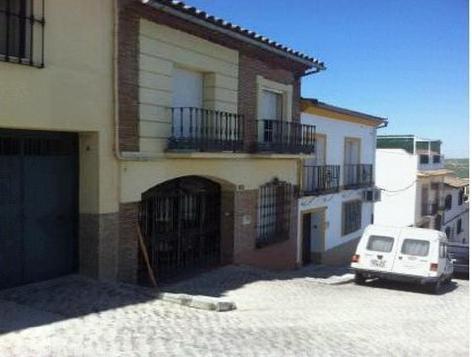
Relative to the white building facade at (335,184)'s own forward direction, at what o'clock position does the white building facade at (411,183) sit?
the white building facade at (411,183) is roughly at 8 o'clock from the white building facade at (335,184).

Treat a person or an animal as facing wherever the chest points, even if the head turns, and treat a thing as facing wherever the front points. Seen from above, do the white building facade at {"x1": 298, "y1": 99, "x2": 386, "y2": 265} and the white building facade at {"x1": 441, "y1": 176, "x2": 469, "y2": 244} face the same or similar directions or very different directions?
same or similar directions

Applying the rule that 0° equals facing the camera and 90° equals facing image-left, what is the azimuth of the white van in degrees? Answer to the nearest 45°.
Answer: approximately 180°

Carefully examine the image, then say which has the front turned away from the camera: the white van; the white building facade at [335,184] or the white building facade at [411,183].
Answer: the white van

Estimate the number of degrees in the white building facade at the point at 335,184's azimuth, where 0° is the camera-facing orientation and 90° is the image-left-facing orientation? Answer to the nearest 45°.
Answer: approximately 315°

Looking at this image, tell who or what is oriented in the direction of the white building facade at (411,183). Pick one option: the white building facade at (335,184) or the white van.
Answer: the white van

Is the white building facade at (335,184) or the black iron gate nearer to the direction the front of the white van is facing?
the white building facade

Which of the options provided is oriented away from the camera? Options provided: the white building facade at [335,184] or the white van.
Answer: the white van

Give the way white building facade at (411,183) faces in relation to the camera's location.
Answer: facing the viewer and to the right of the viewer

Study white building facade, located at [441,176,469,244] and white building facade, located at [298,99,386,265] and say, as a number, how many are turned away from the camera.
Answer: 0

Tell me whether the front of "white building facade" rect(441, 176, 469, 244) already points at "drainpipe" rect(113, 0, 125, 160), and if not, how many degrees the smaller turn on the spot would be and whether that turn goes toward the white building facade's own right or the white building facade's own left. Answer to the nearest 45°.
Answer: approximately 45° to the white building facade's own right

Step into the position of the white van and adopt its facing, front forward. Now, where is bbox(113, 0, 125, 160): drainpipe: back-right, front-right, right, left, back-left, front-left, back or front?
back-left

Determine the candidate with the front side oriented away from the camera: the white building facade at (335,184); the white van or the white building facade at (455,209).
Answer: the white van

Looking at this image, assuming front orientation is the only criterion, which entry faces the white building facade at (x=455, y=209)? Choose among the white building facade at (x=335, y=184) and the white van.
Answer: the white van
